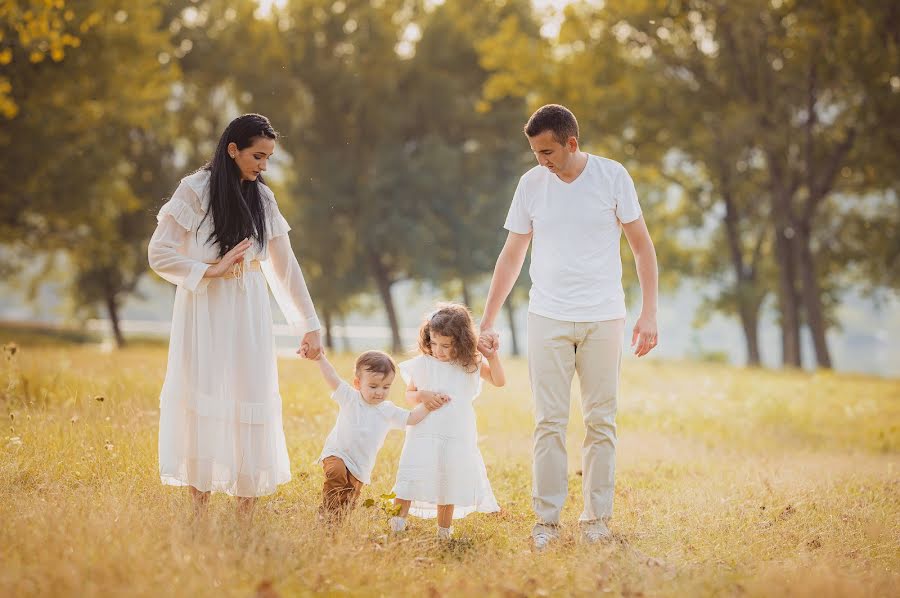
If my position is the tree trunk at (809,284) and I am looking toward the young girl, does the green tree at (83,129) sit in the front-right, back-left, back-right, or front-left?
front-right

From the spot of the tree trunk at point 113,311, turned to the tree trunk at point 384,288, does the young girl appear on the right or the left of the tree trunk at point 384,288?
right

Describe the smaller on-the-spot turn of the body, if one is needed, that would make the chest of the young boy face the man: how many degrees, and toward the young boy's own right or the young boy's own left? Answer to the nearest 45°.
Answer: approximately 45° to the young boy's own left

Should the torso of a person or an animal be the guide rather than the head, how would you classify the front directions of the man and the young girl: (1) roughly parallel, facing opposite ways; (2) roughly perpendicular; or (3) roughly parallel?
roughly parallel

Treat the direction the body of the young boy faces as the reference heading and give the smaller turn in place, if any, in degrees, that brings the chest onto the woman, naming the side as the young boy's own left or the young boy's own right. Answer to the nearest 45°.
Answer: approximately 90° to the young boy's own right

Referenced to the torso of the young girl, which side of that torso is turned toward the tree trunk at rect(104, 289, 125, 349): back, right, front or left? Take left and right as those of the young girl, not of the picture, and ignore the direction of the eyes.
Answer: back

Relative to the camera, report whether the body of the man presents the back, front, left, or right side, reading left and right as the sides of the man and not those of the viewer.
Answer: front

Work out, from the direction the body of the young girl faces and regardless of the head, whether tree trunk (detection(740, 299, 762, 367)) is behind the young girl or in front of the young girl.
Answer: behind

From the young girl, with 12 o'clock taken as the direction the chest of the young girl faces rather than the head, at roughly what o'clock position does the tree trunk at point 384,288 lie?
The tree trunk is roughly at 6 o'clock from the young girl.

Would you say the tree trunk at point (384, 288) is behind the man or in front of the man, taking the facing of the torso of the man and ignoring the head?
behind

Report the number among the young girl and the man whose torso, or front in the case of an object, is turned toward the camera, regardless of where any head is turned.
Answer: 2

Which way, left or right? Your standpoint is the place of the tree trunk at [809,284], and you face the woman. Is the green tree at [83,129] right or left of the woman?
right

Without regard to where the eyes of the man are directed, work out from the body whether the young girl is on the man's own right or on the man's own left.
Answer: on the man's own right

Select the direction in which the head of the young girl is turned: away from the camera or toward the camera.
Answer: toward the camera

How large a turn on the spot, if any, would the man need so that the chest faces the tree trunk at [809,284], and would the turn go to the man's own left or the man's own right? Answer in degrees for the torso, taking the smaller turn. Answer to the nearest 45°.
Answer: approximately 180°

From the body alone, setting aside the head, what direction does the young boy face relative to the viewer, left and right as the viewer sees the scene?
facing the viewer and to the right of the viewer
